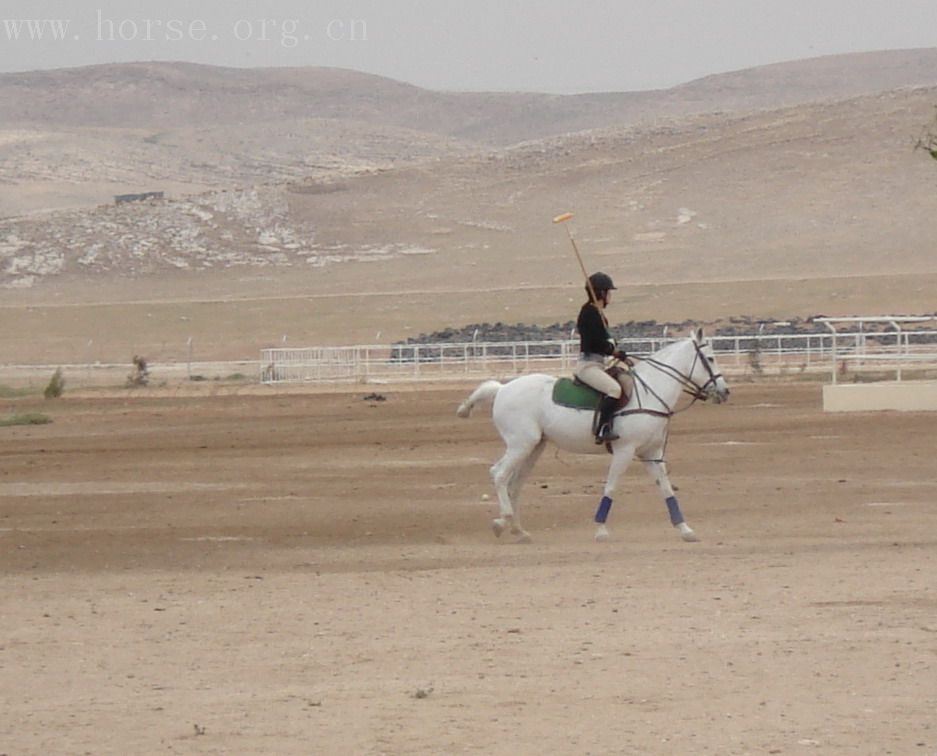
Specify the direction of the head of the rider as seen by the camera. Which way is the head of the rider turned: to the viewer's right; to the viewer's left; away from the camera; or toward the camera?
to the viewer's right

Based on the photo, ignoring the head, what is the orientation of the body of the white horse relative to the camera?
to the viewer's right

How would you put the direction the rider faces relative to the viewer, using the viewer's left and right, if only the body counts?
facing to the right of the viewer

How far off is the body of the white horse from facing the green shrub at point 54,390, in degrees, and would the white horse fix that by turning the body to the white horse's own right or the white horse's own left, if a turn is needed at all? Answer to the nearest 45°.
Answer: approximately 135° to the white horse's own left

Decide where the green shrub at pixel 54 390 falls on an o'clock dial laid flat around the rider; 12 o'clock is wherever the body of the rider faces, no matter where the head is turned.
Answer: The green shrub is roughly at 8 o'clock from the rider.
